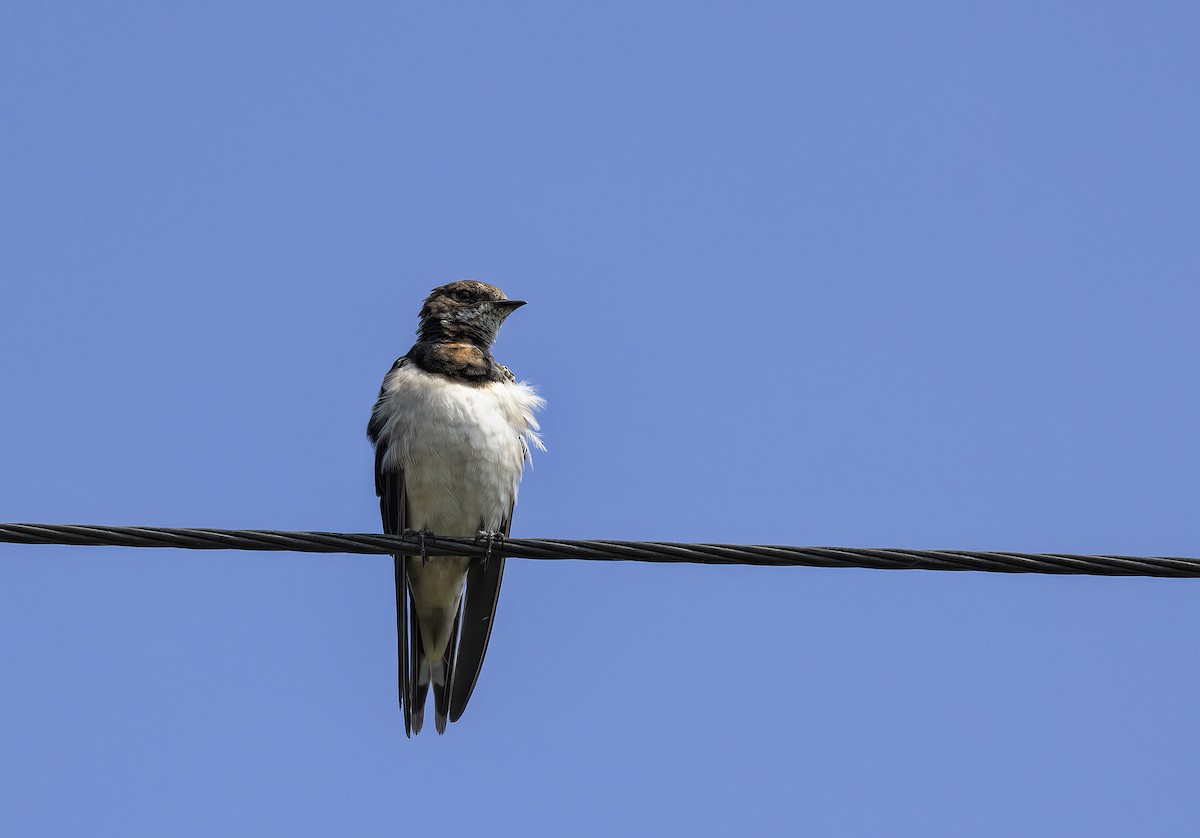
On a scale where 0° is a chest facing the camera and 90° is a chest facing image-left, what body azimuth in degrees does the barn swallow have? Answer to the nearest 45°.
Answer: approximately 0°
